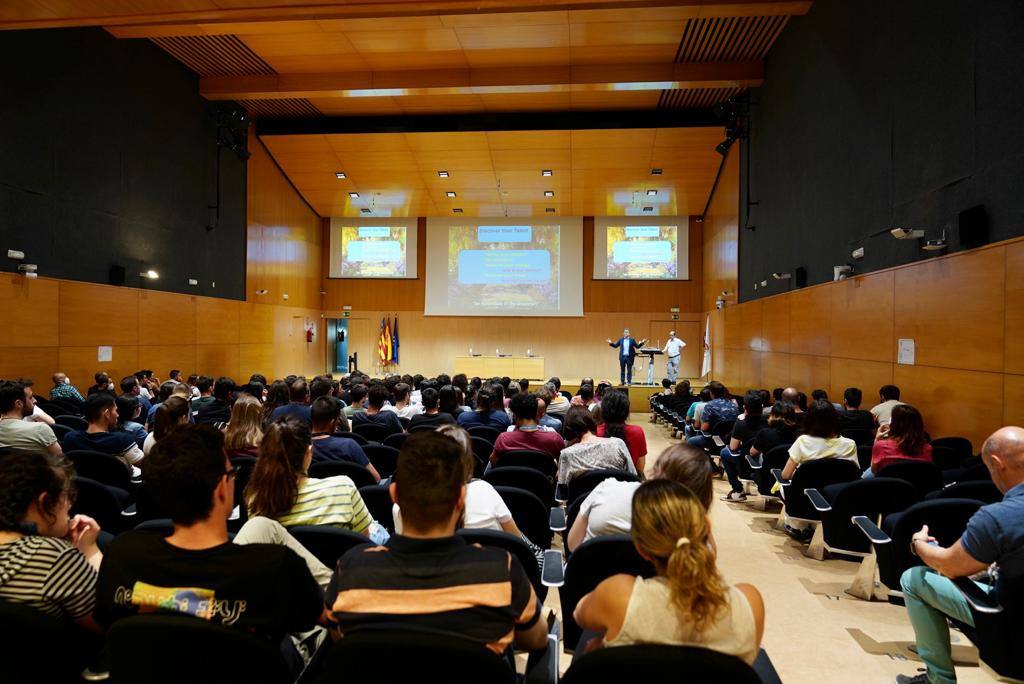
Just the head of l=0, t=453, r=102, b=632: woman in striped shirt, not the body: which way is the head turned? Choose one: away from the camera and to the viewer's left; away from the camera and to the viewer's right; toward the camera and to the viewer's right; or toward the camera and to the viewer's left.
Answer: away from the camera and to the viewer's right

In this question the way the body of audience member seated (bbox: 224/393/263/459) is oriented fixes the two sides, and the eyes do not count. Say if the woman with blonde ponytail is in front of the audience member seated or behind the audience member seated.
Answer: behind

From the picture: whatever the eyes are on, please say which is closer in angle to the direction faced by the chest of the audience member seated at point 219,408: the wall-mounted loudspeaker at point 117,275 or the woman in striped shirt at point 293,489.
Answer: the wall-mounted loudspeaker

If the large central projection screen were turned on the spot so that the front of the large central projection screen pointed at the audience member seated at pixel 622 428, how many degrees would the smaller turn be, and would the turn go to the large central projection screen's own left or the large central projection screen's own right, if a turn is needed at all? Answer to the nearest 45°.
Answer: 0° — it already faces them

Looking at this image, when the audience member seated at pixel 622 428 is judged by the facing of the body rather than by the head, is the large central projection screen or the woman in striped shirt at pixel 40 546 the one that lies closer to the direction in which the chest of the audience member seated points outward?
the large central projection screen

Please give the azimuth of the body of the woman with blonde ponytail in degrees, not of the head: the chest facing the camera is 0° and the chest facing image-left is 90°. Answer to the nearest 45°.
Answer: approximately 180°

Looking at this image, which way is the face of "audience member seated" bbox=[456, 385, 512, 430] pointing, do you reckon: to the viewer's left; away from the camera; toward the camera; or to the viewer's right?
away from the camera

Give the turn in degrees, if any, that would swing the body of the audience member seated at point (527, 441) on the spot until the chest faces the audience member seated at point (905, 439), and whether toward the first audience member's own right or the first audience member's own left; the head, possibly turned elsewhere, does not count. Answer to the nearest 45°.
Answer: approximately 90° to the first audience member's own right

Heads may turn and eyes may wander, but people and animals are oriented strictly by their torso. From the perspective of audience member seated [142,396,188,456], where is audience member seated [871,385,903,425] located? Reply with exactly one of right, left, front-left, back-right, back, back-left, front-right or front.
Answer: front-right

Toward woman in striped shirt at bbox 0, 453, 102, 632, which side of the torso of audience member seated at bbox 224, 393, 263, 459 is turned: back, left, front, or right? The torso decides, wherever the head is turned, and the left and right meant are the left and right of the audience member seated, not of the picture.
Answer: back

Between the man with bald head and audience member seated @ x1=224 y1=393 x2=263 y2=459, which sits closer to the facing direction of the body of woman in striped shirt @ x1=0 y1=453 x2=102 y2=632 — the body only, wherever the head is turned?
the audience member seated

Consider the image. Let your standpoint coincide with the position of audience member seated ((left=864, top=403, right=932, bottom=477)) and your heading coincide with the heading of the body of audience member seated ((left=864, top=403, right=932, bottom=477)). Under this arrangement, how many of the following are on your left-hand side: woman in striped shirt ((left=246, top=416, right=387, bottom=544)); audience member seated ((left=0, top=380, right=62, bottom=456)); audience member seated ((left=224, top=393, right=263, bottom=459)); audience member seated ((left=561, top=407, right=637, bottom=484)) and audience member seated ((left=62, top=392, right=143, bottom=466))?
5

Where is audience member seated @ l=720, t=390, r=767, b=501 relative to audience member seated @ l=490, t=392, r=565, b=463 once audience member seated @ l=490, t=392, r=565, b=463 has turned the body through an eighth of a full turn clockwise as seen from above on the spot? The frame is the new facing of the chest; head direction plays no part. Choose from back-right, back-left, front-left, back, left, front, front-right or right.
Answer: front

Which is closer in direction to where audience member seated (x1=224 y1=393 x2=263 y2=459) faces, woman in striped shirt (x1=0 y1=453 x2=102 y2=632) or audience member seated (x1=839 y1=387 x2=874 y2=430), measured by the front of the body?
the audience member seated

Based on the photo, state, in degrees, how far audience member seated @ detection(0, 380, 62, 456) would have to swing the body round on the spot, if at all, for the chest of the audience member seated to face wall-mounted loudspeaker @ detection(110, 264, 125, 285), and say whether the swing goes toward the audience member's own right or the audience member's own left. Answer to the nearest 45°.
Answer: approximately 45° to the audience member's own left

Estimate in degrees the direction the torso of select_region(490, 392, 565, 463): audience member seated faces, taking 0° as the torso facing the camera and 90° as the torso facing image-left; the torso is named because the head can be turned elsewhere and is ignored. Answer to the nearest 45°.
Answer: approximately 180°
